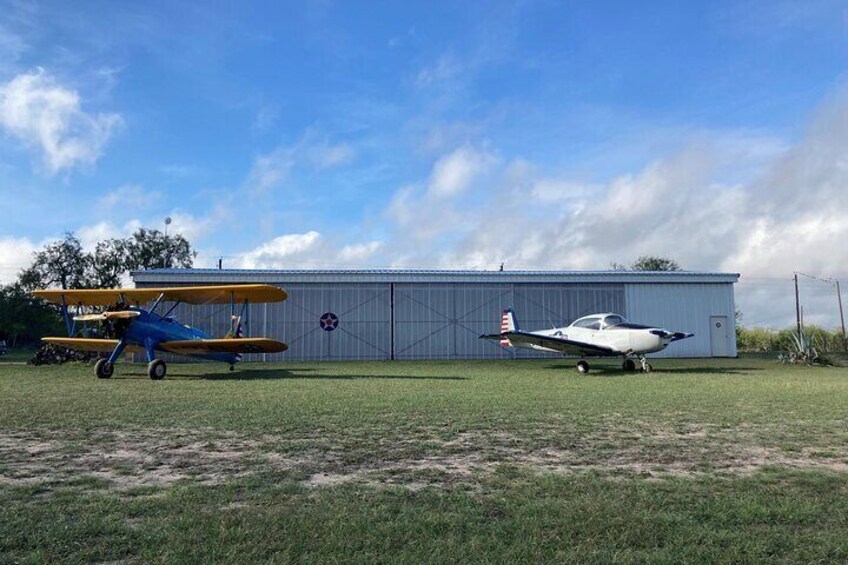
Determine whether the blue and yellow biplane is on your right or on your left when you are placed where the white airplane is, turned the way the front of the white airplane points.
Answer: on your right

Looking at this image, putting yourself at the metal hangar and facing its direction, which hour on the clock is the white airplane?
The white airplane is roughly at 11 o'clock from the metal hangar.

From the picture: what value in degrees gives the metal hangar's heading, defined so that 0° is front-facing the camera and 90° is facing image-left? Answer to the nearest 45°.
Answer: approximately 0°

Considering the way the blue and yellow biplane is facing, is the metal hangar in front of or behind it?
behind

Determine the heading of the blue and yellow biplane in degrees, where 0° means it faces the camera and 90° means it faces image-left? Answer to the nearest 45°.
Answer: approximately 45°
